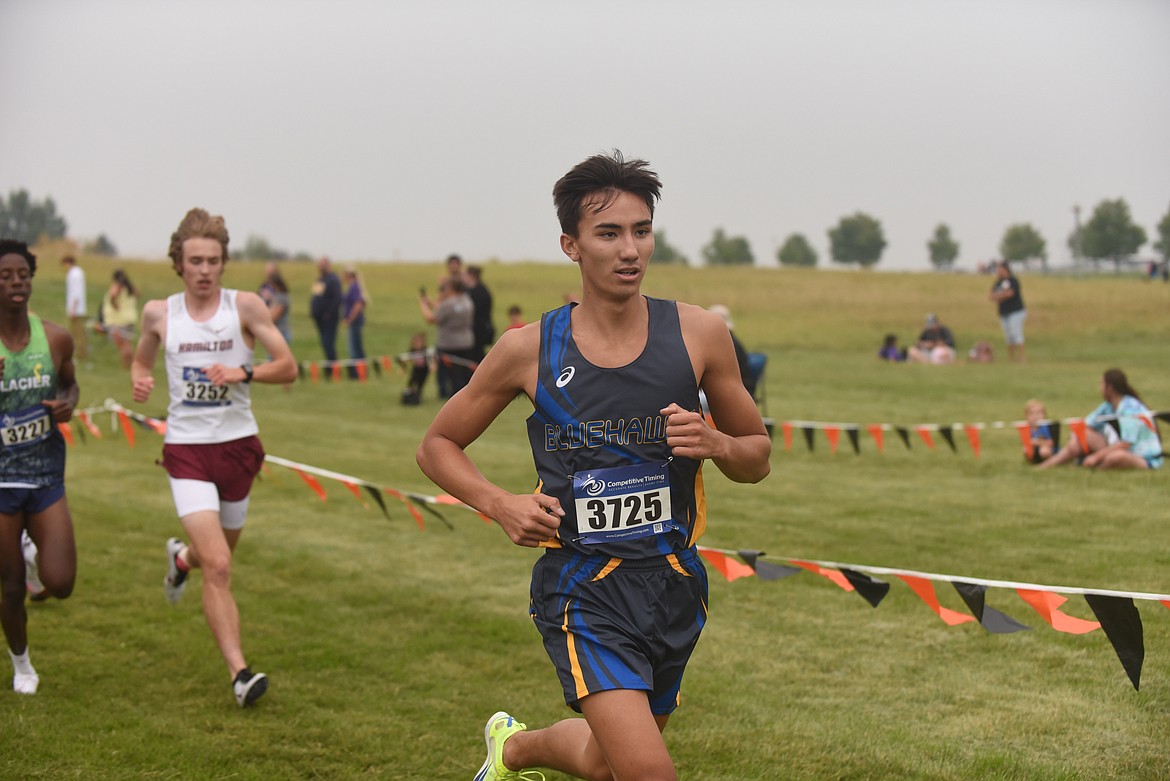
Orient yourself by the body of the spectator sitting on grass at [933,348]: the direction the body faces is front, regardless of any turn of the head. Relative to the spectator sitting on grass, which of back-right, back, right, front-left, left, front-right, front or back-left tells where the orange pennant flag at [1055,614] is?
front-left

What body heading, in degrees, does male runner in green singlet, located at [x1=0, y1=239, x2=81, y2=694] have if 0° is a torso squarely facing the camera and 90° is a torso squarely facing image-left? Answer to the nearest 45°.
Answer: approximately 0°

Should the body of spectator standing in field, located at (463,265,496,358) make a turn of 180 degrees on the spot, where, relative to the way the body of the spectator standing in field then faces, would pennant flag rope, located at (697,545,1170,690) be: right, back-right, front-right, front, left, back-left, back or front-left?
right

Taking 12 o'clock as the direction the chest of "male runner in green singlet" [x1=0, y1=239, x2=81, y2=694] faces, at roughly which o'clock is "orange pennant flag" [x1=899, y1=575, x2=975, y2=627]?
The orange pennant flag is roughly at 10 o'clock from the male runner in green singlet.

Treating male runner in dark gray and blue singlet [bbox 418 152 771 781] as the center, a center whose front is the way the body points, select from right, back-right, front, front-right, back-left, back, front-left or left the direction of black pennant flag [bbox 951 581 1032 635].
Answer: left

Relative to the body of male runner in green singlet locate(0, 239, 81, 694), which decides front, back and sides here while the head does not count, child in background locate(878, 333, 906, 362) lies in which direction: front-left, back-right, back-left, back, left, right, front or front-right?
back-left

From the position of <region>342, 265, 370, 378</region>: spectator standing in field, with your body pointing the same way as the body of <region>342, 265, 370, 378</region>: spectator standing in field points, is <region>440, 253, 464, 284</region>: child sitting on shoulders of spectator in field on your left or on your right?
on your left
